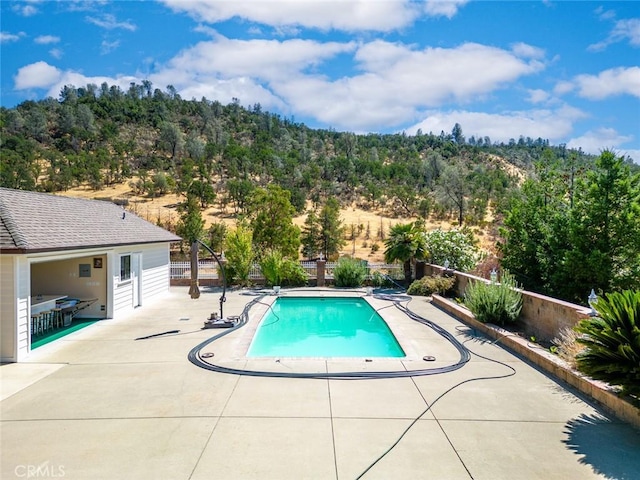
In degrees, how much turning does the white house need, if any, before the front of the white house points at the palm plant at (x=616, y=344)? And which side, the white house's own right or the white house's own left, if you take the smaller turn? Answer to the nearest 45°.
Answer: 0° — it already faces it

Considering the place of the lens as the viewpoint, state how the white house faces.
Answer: facing the viewer and to the right of the viewer

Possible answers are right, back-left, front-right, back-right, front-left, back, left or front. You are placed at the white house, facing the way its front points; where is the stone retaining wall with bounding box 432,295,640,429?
front

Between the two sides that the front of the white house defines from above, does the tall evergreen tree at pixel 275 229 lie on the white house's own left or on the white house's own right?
on the white house's own left

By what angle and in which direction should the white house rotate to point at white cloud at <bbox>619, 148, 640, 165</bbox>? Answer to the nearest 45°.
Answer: approximately 45° to its left

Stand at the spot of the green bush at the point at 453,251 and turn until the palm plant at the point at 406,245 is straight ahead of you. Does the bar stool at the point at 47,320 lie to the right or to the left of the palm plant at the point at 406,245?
left

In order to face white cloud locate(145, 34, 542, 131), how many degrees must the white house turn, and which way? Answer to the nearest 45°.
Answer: approximately 45° to its left

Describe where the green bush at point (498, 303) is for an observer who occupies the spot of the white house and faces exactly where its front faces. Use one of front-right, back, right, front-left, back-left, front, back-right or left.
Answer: front

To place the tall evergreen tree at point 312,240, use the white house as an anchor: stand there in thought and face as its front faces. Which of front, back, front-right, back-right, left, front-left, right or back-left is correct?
left

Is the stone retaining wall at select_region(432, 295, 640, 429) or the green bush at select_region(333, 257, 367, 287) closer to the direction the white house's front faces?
the stone retaining wall
